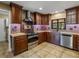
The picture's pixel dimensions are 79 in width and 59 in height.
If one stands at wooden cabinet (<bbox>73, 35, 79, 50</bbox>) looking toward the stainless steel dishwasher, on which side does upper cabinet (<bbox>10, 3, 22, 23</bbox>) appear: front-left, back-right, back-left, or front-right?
front-left

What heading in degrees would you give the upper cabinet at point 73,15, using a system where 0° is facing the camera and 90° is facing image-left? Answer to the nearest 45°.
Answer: approximately 45°

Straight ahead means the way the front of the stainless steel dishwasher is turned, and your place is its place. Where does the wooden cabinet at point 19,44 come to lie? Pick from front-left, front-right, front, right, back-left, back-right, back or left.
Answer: front

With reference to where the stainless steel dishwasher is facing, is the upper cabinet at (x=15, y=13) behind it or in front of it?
in front

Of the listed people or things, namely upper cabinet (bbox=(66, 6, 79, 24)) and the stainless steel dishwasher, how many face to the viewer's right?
0

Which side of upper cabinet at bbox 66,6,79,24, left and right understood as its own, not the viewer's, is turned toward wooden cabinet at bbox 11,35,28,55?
front

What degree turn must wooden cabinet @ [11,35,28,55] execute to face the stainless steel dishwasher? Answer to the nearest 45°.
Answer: approximately 45° to its left

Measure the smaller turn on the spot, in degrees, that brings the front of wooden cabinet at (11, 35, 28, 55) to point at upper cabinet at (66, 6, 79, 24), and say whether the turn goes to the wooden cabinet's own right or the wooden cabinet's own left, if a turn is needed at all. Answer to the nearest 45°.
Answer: approximately 45° to the wooden cabinet's own left

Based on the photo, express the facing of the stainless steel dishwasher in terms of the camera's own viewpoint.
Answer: facing the viewer and to the left of the viewer
